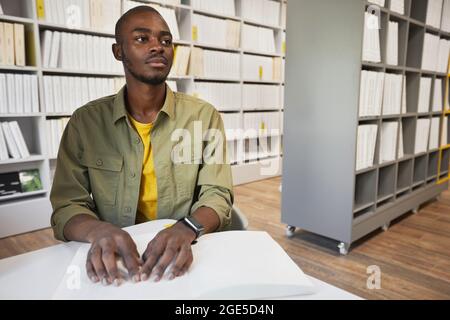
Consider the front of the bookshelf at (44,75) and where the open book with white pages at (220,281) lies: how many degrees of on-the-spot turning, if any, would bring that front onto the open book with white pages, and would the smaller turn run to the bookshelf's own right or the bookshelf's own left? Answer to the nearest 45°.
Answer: approximately 45° to the bookshelf's own right

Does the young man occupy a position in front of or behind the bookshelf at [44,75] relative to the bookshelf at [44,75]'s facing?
in front

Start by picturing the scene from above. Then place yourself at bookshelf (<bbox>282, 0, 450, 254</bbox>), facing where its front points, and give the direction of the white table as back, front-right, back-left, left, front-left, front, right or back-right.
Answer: front-right

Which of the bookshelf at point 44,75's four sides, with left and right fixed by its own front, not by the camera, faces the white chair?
front

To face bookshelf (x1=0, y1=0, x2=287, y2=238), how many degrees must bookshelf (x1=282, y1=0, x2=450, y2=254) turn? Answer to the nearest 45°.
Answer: approximately 135° to its right

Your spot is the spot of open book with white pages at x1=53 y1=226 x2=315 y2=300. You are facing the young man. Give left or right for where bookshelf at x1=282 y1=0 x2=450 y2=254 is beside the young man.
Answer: right

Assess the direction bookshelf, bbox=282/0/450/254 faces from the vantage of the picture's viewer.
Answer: facing the viewer and to the right of the viewer
